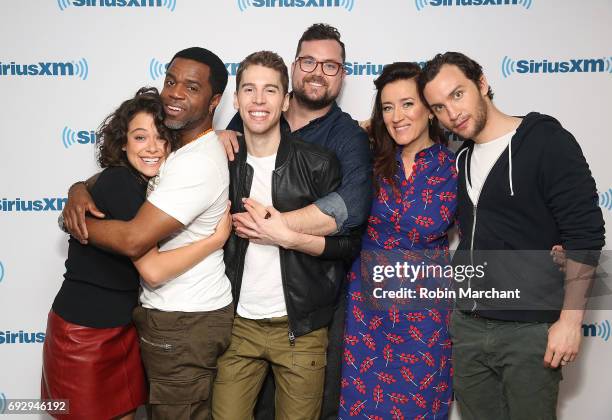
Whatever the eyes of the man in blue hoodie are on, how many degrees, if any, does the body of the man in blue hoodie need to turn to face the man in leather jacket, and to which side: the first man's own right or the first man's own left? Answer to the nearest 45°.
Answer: approximately 45° to the first man's own right

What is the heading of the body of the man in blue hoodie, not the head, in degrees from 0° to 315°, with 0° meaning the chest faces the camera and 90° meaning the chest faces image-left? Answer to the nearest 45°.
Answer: approximately 45°
